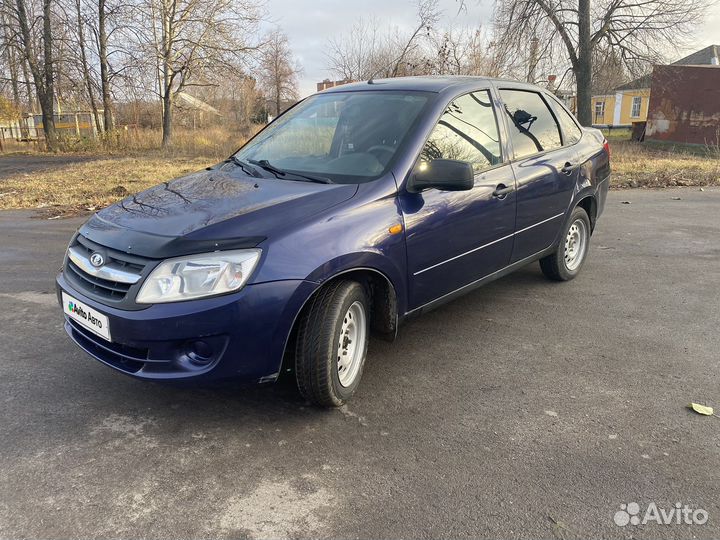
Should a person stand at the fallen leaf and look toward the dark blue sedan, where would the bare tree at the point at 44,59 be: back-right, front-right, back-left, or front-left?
front-right

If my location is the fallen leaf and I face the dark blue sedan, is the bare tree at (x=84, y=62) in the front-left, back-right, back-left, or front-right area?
front-right

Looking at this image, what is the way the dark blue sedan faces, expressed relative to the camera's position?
facing the viewer and to the left of the viewer

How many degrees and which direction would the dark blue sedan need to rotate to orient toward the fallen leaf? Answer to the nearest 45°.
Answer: approximately 135° to its left

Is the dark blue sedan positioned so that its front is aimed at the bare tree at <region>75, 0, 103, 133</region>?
no

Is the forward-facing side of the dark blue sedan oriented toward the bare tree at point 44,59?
no
